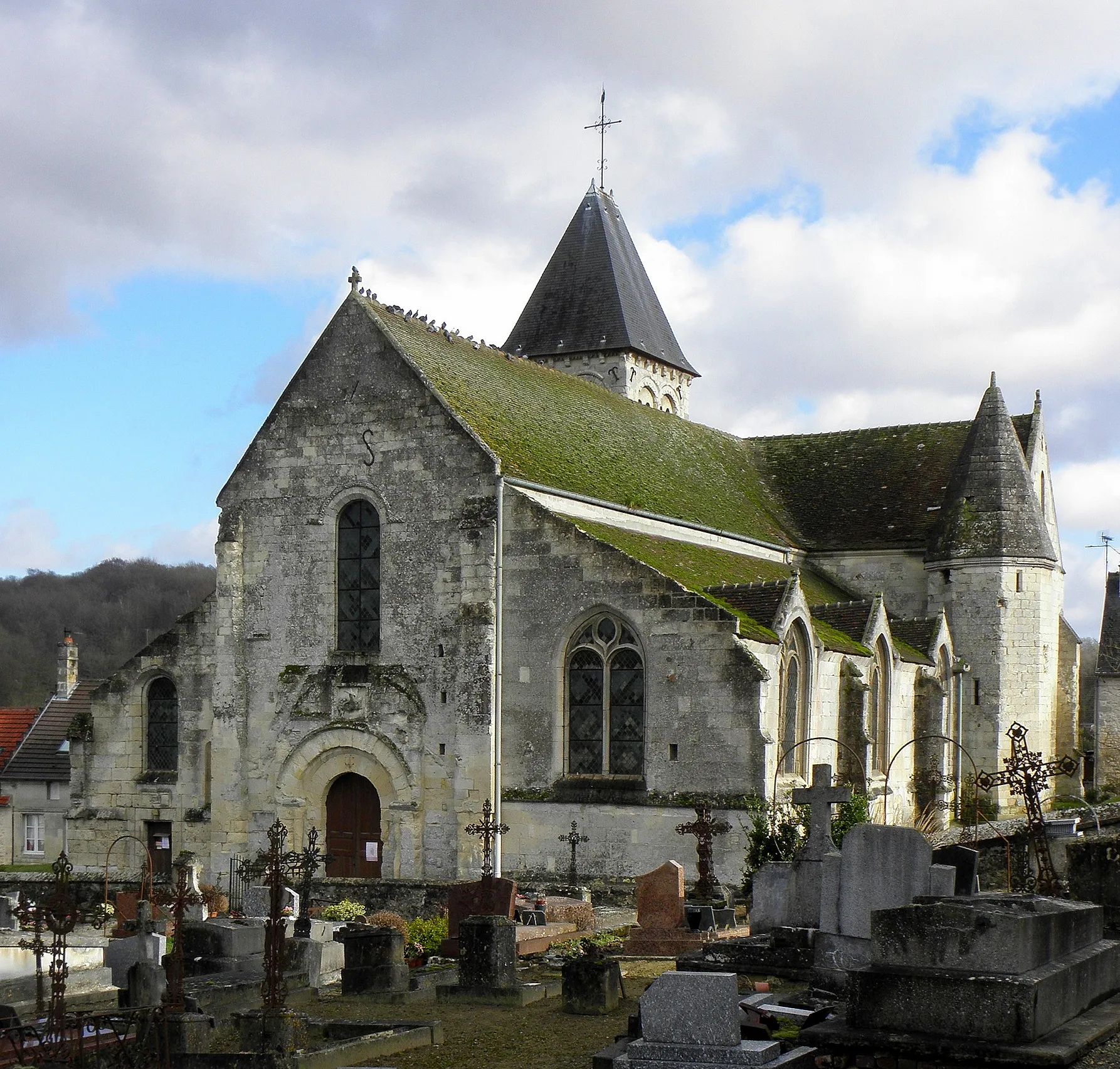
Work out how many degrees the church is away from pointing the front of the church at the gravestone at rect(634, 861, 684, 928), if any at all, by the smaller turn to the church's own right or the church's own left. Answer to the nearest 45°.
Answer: approximately 45° to the church's own left

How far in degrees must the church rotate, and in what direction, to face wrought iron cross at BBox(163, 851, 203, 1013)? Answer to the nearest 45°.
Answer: approximately 45° to its left

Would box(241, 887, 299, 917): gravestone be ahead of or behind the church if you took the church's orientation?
ahead

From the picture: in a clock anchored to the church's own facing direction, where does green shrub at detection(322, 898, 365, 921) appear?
The green shrub is roughly at 11 o'clock from the church.

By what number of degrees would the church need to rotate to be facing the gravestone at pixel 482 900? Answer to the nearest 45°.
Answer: approximately 45° to its left

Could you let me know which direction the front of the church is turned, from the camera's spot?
facing the viewer and to the left of the viewer

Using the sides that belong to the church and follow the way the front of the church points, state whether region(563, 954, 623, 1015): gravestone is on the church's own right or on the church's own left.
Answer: on the church's own left

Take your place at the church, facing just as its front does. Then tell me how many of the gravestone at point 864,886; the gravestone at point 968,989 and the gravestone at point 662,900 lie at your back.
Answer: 0

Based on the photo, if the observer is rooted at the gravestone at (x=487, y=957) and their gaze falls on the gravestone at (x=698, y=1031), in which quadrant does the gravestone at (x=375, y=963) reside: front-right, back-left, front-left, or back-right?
back-right

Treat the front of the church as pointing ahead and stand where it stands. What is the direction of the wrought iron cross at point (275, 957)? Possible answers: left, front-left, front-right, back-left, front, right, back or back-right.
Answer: front-left
